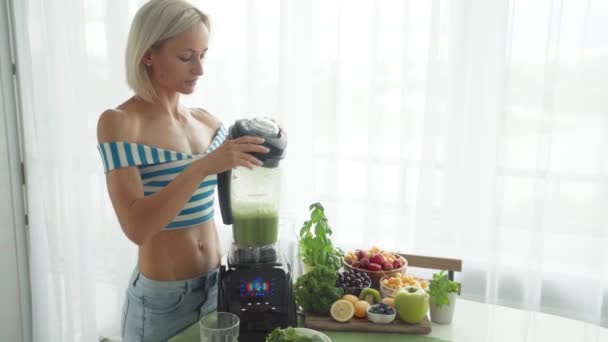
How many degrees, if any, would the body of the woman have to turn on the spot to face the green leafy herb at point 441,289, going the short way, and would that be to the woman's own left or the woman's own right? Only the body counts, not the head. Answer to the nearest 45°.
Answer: approximately 45° to the woman's own left

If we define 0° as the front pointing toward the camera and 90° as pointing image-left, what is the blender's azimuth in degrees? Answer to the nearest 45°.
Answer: approximately 0°

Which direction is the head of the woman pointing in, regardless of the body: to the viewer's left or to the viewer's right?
to the viewer's right

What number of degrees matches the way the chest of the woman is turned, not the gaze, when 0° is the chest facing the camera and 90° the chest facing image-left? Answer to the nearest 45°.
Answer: approximately 315°
